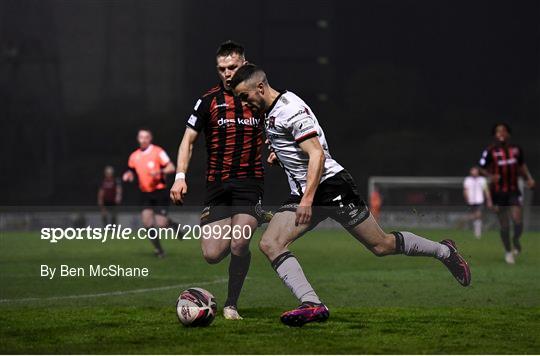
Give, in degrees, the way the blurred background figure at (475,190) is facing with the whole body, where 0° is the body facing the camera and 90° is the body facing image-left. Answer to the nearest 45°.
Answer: approximately 0°

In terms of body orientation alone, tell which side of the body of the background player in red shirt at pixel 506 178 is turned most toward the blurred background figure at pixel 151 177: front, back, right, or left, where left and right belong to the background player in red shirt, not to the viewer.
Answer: right

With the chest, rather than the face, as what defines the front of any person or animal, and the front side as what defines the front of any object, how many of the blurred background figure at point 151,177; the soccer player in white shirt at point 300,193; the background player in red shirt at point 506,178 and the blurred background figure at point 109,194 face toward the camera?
3

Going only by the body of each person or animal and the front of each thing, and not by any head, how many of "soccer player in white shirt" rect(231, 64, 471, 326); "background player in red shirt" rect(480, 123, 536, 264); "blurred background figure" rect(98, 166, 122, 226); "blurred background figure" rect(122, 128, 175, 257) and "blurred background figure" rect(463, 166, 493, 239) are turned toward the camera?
4

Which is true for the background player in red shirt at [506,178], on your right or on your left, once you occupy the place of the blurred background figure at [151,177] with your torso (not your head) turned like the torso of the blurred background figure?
on your left
